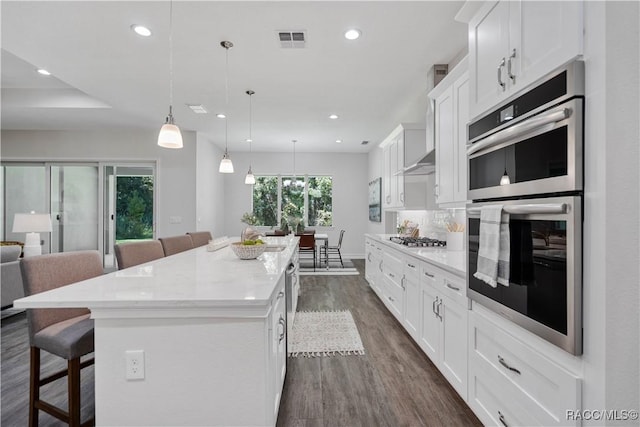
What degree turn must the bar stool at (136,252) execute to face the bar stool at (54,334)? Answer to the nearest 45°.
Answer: approximately 90° to its right

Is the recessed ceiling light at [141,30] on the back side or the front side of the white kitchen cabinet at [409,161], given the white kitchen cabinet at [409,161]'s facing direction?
on the front side

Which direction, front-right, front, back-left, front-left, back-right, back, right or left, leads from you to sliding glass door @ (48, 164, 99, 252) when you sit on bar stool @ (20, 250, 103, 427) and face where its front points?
back-left

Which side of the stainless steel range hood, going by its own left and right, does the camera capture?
left

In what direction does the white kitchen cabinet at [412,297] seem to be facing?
to the viewer's left

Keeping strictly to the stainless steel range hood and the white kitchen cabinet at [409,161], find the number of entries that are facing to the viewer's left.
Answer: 2

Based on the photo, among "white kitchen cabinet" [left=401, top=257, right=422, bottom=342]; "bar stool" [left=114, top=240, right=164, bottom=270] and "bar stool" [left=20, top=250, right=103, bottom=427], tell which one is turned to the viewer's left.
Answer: the white kitchen cabinet

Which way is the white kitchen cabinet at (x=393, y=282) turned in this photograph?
to the viewer's left

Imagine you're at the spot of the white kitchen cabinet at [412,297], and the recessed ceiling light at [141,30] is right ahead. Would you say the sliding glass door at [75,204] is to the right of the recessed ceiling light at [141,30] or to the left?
right

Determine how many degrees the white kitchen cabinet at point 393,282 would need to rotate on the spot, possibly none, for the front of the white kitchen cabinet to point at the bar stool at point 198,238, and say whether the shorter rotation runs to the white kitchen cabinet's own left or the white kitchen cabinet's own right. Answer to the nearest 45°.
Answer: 0° — it already faces it

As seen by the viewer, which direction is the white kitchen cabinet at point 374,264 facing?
to the viewer's left

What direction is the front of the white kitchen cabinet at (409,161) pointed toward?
to the viewer's left

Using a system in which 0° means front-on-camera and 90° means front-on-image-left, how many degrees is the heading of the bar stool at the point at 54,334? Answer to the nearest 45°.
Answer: approximately 315°

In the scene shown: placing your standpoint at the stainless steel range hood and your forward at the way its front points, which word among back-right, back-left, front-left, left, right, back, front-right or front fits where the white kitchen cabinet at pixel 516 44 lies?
left
